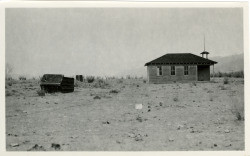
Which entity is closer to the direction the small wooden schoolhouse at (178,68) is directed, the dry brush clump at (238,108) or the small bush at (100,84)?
the dry brush clump

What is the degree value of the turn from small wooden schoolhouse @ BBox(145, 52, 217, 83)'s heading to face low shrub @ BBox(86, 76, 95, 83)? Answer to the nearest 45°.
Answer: approximately 135° to its right

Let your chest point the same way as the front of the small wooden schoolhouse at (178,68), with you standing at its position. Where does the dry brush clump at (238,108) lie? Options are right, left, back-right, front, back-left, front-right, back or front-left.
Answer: front-right
